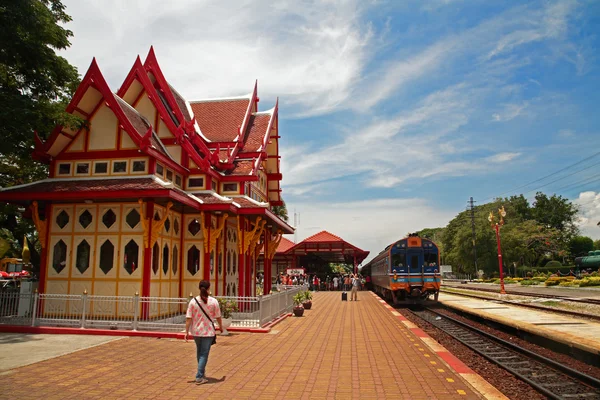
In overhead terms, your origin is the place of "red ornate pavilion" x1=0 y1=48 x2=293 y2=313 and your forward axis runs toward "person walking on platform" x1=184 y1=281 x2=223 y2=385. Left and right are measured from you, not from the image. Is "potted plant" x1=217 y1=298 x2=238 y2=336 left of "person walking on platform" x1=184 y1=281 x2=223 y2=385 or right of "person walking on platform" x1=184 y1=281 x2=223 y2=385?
left

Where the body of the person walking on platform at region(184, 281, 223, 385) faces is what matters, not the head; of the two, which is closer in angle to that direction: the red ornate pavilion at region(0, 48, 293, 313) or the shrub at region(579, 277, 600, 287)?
the red ornate pavilion
